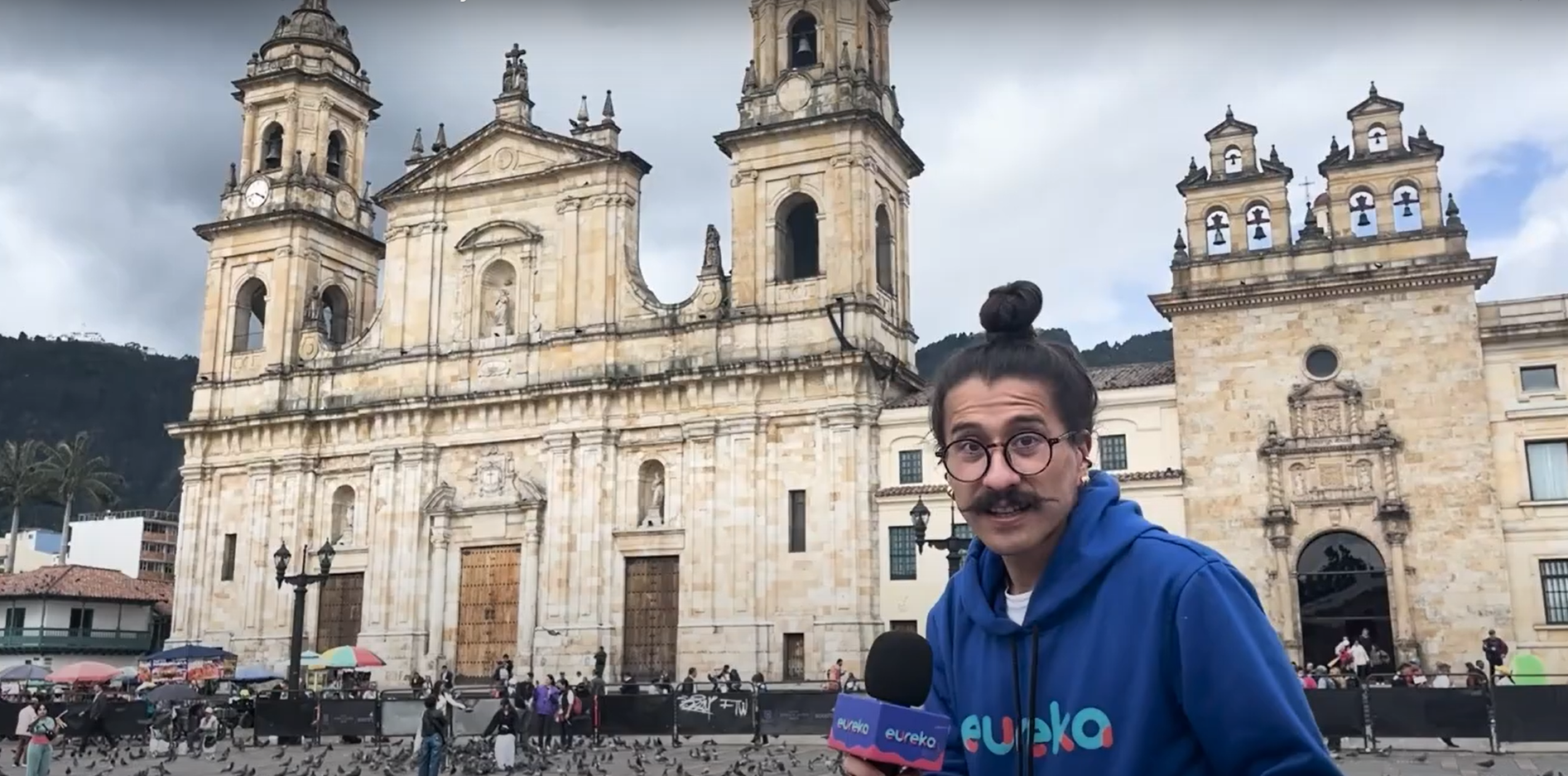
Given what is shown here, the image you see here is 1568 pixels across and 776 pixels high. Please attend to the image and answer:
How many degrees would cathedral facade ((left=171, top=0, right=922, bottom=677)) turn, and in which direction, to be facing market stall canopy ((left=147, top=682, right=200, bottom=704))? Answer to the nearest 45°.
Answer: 0° — it already faces it

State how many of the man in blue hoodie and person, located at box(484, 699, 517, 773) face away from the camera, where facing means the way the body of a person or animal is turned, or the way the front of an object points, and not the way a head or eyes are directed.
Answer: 0

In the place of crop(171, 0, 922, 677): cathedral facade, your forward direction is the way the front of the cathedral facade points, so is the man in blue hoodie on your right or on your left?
on your left

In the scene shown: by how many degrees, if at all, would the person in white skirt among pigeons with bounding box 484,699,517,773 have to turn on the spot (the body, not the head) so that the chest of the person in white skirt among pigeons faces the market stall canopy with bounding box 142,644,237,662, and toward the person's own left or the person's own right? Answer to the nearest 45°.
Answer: approximately 135° to the person's own right

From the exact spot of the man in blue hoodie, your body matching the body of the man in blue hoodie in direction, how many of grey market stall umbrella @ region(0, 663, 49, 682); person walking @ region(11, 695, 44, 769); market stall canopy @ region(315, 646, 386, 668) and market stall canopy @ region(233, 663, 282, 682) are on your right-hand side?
4

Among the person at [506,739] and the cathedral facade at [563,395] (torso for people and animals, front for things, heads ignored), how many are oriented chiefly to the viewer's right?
0

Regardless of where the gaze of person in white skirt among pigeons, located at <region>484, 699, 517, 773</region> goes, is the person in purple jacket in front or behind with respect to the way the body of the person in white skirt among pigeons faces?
behind

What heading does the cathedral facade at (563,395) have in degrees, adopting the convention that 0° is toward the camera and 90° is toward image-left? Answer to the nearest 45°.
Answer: approximately 45°

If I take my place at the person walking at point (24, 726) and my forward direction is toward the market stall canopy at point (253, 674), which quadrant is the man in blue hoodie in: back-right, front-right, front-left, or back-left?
back-right

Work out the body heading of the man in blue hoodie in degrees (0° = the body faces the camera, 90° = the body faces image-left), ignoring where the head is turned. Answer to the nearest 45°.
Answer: approximately 45°
